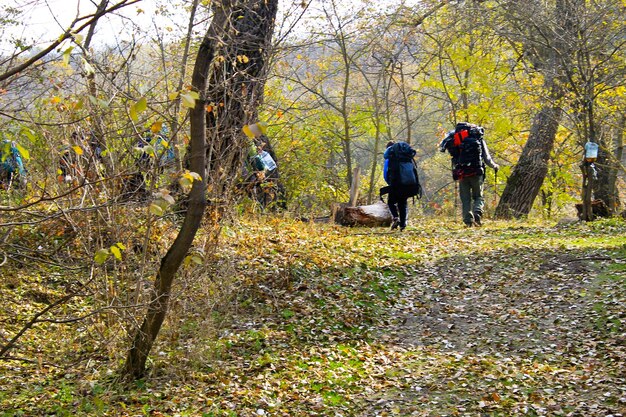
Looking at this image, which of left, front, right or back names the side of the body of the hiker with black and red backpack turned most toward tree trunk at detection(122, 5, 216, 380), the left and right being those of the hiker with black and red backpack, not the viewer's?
back

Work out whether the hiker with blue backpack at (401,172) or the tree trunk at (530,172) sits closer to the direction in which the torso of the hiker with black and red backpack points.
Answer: the tree trunk

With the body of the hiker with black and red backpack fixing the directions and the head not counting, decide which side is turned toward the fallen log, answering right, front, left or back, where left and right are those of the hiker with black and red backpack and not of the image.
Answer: left

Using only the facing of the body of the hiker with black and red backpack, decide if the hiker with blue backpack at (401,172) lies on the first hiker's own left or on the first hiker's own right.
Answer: on the first hiker's own left

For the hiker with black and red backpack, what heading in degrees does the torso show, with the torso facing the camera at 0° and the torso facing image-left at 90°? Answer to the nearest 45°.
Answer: approximately 180°
